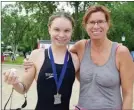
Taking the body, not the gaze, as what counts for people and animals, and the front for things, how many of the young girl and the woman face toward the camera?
2

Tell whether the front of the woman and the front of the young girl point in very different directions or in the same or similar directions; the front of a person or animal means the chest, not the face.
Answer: same or similar directions

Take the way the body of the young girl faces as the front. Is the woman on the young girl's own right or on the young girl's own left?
on the young girl's own left

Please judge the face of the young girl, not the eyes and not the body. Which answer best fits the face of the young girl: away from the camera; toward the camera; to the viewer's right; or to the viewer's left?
toward the camera

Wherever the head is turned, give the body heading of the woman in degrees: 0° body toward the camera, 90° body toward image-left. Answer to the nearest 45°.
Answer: approximately 0°

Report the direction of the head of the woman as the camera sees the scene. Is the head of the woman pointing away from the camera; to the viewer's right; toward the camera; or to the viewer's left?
toward the camera

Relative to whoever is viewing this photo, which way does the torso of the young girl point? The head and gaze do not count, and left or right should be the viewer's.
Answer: facing the viewer

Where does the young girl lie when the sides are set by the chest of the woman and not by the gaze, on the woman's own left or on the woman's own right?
on the woman's own right
